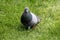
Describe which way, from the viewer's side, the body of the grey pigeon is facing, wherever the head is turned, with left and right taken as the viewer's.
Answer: facing the viewer and to the left of the viewer
